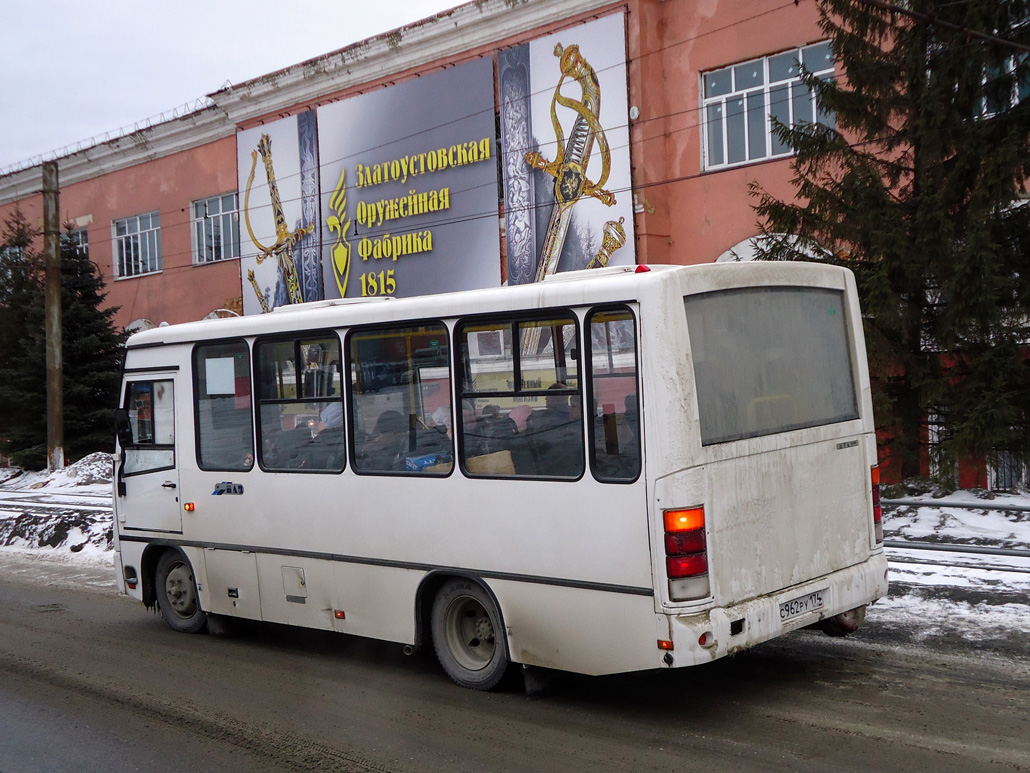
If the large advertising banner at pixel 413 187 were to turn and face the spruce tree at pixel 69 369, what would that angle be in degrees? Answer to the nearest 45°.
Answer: approximately 45° to its right

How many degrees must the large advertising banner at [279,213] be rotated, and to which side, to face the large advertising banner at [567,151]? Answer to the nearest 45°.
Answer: approximately 90° to its left

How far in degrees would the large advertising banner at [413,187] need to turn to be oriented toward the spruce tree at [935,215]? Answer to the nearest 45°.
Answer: approximately 90° to its left

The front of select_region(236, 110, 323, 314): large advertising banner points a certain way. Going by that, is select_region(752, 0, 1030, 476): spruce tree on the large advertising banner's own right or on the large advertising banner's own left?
on the large advertising banner's own left

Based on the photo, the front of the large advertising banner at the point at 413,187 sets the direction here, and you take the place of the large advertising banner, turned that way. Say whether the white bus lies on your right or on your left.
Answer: on your left

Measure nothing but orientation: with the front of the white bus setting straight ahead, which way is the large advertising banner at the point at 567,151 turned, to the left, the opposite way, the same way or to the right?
to the left

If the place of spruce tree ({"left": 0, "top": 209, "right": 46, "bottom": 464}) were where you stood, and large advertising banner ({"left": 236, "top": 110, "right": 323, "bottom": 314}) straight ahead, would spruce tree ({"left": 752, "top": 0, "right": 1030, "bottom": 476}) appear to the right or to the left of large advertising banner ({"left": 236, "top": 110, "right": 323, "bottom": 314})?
right

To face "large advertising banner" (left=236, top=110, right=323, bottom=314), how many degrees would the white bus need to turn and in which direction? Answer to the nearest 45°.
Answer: approximately 45° to its right

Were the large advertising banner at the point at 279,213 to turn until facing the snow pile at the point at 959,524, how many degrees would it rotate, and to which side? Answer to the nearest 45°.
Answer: approximately 45° to its left

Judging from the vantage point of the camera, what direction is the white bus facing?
facing away from the viewer and to the left of the viewer
